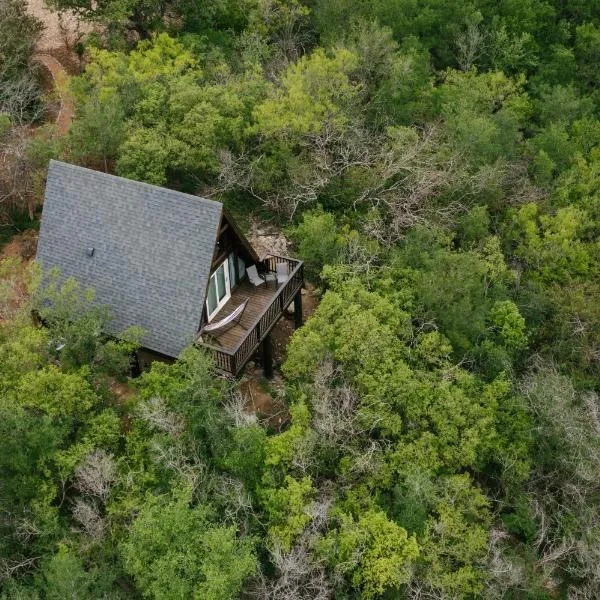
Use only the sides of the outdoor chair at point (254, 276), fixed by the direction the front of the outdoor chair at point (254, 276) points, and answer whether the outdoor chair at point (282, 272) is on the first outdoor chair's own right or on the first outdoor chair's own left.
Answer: on the first outdoor chair's own left

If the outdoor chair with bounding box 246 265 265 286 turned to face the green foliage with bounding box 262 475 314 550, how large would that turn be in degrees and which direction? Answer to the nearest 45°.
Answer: approximately 45° to its right

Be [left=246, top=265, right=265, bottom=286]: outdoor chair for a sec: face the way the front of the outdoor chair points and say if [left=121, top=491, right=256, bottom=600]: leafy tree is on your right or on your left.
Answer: on your right

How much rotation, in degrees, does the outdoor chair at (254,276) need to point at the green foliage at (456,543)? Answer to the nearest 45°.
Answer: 0° — it already faces it

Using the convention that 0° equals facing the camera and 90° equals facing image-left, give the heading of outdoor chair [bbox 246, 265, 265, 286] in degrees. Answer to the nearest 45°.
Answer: approximately 315°
